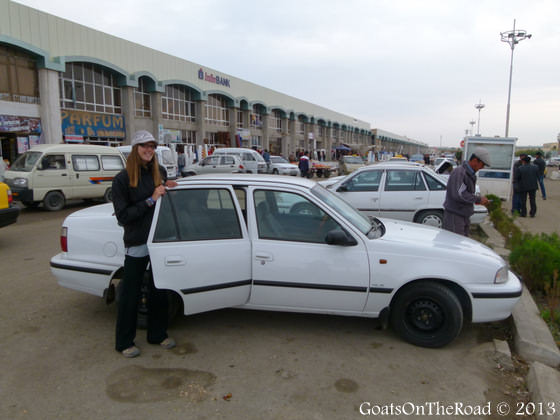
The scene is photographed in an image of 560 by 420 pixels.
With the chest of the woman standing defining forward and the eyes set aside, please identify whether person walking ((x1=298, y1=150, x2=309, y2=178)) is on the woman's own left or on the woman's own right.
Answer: on the woman's own left

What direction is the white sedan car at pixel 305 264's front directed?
to the viewer's right

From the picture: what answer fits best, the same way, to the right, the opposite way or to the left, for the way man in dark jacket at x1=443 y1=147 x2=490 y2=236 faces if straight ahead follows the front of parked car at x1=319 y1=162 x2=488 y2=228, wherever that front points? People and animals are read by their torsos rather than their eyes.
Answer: the opposite way

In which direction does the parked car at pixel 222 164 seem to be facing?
to the viewer's left

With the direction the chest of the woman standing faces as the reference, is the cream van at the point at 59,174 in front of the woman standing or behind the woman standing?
behind

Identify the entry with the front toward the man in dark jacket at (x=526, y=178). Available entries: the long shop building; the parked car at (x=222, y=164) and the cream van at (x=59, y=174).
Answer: the long shop building

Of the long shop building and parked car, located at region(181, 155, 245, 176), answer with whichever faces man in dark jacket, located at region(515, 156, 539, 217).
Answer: the long shop building

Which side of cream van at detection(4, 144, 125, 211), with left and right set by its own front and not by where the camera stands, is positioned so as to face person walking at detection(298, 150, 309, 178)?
back
